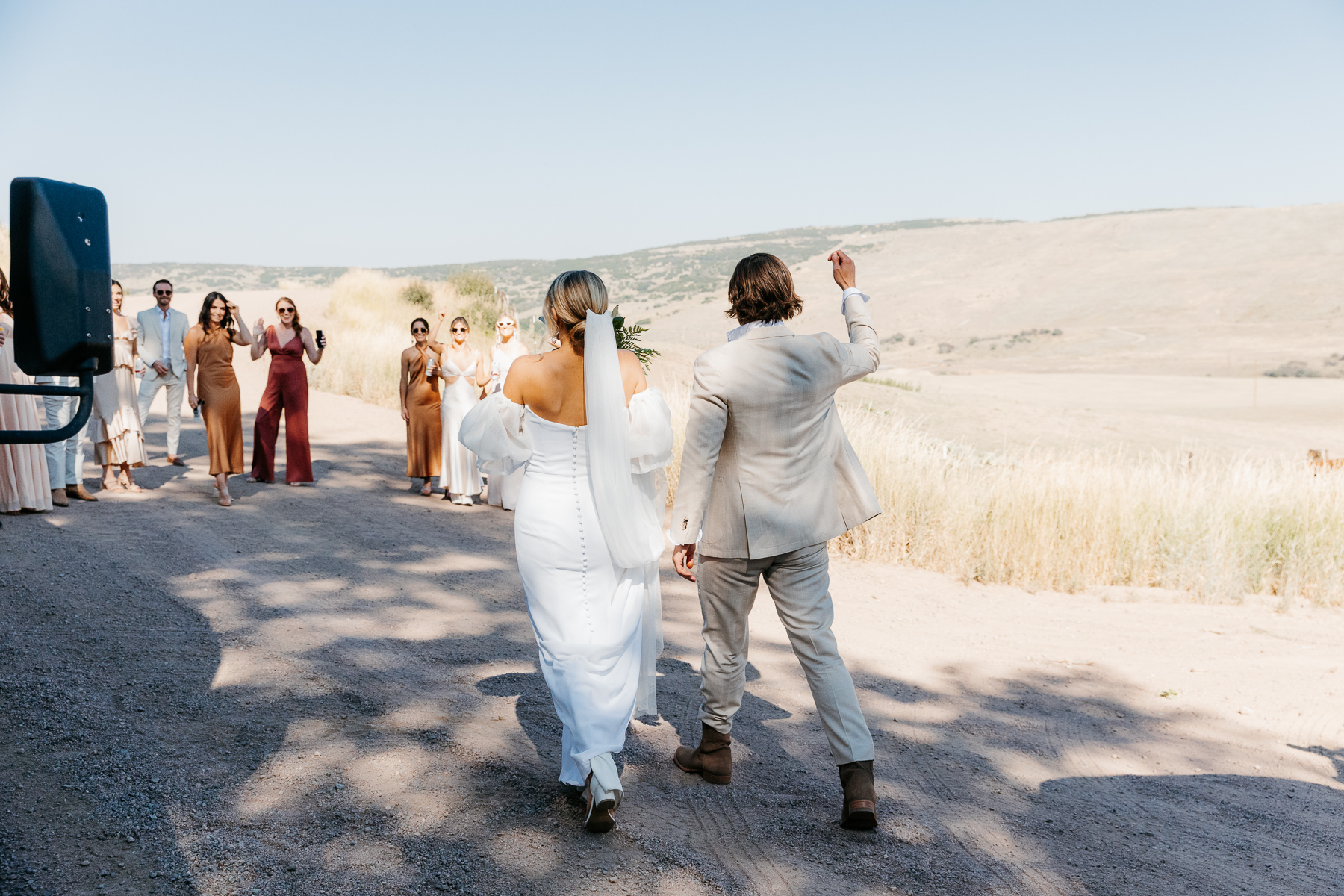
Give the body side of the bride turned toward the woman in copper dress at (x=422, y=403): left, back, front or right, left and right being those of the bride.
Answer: front

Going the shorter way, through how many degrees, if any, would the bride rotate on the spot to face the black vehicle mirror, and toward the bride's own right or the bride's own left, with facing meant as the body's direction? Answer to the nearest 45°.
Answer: approximately 135° to the bride's own left

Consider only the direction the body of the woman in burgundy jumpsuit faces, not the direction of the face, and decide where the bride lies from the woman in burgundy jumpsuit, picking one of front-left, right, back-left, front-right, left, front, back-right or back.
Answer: front

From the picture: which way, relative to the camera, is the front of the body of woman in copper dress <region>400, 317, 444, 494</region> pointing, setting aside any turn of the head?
toward the camera

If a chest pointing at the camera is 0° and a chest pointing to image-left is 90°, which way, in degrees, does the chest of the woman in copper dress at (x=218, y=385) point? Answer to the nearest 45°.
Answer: approximately 0°

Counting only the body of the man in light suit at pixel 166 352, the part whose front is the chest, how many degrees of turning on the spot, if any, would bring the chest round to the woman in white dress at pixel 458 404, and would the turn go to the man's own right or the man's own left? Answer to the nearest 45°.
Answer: approximately 45° to the man's own left

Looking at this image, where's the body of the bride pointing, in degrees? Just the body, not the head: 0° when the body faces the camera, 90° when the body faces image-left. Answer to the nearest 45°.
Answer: approximately 180°

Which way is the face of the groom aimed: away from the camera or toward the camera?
away from the camera

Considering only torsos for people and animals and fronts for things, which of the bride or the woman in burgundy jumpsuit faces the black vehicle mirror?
the woman in burgundy jumpsuit

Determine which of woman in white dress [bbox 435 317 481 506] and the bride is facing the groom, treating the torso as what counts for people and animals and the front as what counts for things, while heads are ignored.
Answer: the woman in white dress

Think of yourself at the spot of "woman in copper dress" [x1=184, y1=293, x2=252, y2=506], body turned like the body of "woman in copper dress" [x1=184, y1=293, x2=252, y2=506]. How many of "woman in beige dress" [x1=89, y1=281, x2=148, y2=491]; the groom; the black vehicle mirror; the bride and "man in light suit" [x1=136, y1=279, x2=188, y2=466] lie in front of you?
3

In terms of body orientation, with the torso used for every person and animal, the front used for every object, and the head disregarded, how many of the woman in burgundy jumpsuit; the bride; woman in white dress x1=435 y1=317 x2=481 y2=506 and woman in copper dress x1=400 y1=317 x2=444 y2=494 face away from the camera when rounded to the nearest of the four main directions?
1

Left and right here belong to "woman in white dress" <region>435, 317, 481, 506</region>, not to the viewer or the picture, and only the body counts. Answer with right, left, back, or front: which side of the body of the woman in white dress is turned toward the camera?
front
